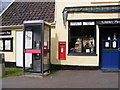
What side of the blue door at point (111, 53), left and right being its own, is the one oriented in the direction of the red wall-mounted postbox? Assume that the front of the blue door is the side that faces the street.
right

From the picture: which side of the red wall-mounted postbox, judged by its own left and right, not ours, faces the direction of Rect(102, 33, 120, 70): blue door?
left

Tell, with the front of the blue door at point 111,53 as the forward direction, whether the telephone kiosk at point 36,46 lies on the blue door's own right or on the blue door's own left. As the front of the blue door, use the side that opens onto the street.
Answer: on the blue door's own right

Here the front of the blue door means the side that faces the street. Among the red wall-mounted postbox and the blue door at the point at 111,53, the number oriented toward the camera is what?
2

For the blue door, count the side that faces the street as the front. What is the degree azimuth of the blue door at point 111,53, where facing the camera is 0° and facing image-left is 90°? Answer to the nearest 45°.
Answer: approximately 0°
